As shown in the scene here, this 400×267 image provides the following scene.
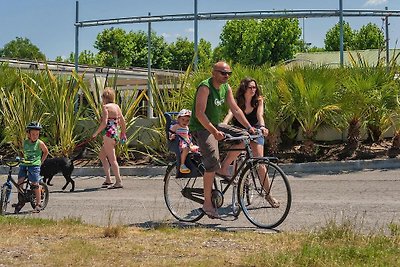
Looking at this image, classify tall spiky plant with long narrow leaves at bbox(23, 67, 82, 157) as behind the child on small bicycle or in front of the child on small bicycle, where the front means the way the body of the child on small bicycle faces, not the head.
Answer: behind

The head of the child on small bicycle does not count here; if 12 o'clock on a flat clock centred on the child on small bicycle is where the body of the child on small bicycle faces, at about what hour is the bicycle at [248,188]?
The bicycle is roughly at 9 o'clock from the child on small bicycle.

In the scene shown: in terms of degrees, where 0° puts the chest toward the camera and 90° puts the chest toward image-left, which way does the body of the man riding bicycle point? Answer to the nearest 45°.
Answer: approximately 315°

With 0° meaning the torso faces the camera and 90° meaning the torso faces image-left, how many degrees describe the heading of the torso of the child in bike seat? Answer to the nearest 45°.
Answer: approximately 315°
